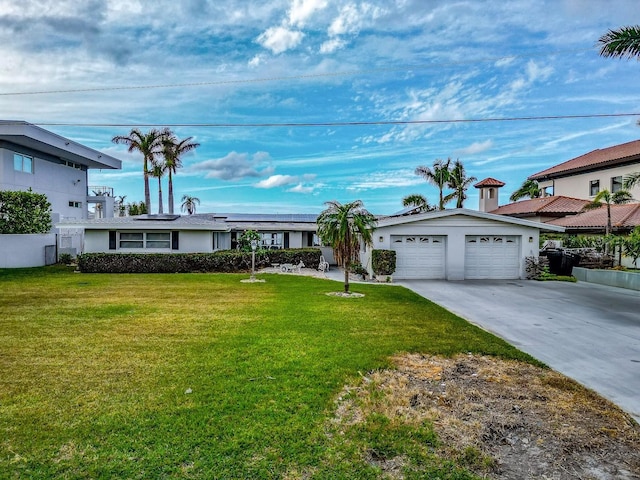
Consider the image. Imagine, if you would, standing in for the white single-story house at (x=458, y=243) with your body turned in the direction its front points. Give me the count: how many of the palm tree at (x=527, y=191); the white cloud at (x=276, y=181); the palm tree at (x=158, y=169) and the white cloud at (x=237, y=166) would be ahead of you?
0

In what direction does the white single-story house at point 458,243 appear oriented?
toward the camera

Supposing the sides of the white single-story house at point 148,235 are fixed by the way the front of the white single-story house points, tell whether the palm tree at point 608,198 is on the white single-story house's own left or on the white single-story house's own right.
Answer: on the white single-story house's own left

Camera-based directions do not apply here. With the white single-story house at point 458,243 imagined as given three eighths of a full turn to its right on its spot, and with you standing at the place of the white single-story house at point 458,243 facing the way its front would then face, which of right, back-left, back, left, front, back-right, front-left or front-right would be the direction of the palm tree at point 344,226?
left

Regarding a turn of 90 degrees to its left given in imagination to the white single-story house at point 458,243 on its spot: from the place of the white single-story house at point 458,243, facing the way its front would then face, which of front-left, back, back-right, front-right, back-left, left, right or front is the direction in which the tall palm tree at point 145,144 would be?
back-left

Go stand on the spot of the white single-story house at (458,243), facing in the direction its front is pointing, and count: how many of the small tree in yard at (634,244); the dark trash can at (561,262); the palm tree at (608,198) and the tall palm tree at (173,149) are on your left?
3

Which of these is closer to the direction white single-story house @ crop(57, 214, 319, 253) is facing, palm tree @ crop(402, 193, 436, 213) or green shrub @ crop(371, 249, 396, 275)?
the green shrub

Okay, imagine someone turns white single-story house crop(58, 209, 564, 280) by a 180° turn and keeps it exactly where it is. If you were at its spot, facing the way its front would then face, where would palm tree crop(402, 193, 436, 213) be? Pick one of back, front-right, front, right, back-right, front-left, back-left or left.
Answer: front

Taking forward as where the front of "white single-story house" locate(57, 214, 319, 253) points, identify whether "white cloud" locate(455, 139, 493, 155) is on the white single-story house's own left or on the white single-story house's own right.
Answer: on the white single-story house's own left

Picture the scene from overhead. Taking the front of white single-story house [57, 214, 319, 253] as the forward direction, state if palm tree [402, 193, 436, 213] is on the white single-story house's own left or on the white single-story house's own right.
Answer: on the white single-story house's own left

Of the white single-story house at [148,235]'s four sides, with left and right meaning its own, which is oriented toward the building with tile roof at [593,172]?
left

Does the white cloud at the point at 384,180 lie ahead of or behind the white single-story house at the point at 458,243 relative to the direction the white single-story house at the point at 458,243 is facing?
behind
